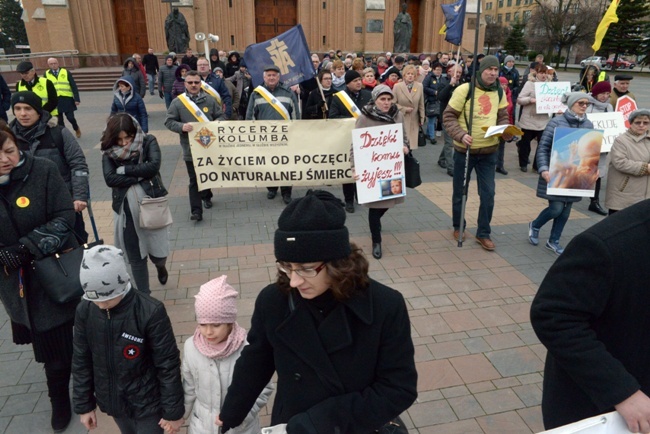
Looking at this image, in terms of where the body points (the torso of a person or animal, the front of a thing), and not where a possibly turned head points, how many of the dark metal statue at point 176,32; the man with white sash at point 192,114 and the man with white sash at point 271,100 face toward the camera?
3

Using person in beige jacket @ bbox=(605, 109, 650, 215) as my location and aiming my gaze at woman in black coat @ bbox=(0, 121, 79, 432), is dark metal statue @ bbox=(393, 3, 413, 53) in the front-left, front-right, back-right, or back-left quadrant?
back-right

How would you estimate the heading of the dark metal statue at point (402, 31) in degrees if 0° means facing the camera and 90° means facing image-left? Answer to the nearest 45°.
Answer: approximately 0°

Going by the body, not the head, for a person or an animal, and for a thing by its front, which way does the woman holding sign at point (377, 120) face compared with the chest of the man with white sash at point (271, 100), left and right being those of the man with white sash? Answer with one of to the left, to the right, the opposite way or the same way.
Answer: the same way

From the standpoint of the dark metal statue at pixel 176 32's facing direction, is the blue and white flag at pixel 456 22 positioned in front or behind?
in front

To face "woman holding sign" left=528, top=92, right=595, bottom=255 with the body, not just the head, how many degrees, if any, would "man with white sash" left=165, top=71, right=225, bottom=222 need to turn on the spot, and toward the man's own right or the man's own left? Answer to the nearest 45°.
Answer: approximately 45° to the man's own left

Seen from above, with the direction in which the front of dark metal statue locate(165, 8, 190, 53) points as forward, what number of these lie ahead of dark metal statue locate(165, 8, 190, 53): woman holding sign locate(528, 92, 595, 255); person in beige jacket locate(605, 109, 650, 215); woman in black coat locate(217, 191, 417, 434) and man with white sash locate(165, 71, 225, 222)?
4

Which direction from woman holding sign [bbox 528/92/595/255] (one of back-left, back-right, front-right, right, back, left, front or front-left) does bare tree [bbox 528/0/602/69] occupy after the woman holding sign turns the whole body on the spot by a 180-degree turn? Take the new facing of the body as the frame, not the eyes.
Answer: front-right

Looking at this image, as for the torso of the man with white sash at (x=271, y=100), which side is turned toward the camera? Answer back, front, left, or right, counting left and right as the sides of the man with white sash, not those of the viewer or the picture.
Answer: front

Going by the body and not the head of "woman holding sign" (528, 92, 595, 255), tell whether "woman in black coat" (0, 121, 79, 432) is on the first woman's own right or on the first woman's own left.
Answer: on the first woman's own right

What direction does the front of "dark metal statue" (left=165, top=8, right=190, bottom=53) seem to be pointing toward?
toward the camera

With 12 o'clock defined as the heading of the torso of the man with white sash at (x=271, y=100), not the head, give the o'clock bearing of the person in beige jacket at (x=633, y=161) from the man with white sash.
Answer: The person in beige jacket is roughly at 10 o'clock from the man with white sash.

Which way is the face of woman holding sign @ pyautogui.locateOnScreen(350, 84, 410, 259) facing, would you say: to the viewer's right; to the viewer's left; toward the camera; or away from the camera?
toward the camera

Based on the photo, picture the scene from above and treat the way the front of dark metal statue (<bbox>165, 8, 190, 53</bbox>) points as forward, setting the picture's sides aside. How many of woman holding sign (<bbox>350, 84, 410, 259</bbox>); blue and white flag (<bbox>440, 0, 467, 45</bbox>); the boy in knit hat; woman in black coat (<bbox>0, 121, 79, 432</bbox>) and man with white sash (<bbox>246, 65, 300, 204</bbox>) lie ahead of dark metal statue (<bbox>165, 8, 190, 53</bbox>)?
5

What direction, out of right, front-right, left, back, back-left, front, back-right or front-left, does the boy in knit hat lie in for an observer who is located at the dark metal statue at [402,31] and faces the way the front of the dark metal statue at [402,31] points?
front

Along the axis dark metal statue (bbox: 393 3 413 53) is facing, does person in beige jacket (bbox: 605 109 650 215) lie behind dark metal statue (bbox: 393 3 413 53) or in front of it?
in front

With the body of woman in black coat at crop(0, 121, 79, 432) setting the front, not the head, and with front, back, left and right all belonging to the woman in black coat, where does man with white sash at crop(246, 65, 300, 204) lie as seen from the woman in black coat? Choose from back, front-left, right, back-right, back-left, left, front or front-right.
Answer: back
